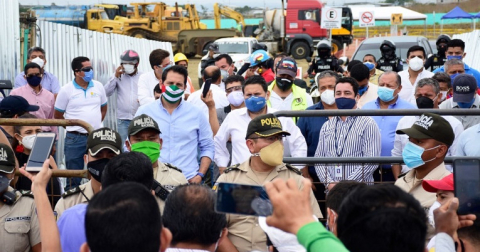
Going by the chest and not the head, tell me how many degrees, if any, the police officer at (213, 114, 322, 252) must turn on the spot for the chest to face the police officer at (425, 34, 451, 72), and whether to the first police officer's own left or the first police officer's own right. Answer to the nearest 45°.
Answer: approximately 135° to the first police officer's own left

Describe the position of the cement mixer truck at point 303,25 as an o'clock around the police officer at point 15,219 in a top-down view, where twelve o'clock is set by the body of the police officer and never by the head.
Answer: The cement mixer truck is roughly at 7 o'clock from the police officer.

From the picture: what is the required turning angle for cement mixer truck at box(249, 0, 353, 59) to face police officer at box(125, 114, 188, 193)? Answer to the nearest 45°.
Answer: approximately 90° to its right

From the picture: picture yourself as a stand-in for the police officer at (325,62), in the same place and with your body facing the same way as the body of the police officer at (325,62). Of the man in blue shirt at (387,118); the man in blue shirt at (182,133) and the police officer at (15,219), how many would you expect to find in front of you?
3

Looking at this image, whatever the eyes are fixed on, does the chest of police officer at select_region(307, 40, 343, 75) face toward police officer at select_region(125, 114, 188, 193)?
yes

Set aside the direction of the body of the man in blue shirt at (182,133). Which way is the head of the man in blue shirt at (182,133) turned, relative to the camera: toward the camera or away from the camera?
toward the camera

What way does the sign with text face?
toward the camera

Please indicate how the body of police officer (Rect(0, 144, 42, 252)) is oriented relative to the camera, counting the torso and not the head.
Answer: toward the camera

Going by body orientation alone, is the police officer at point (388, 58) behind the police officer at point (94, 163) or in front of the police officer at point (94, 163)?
behind

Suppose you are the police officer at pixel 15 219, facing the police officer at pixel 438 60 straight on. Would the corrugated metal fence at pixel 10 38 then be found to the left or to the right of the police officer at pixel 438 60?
left

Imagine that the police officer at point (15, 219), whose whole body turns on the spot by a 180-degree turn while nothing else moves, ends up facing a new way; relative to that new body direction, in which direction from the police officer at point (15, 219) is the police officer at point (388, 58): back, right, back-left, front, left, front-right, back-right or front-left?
front-right

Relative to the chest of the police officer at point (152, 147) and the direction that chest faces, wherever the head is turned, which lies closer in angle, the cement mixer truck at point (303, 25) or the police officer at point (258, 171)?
the police officer

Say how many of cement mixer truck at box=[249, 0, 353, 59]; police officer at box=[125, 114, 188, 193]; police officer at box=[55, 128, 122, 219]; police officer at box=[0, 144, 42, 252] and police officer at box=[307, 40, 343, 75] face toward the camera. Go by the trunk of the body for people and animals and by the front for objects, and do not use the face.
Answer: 4
